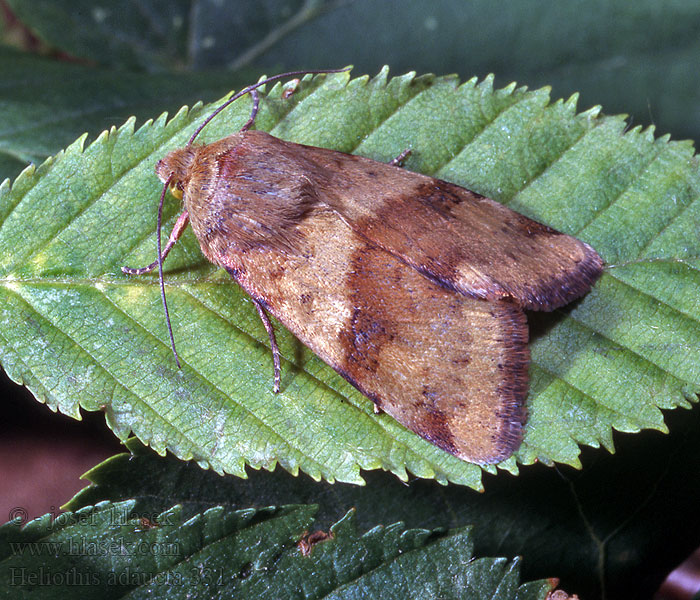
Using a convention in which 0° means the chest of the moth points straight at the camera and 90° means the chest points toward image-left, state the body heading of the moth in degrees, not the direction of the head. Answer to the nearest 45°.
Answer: approximately 135°
